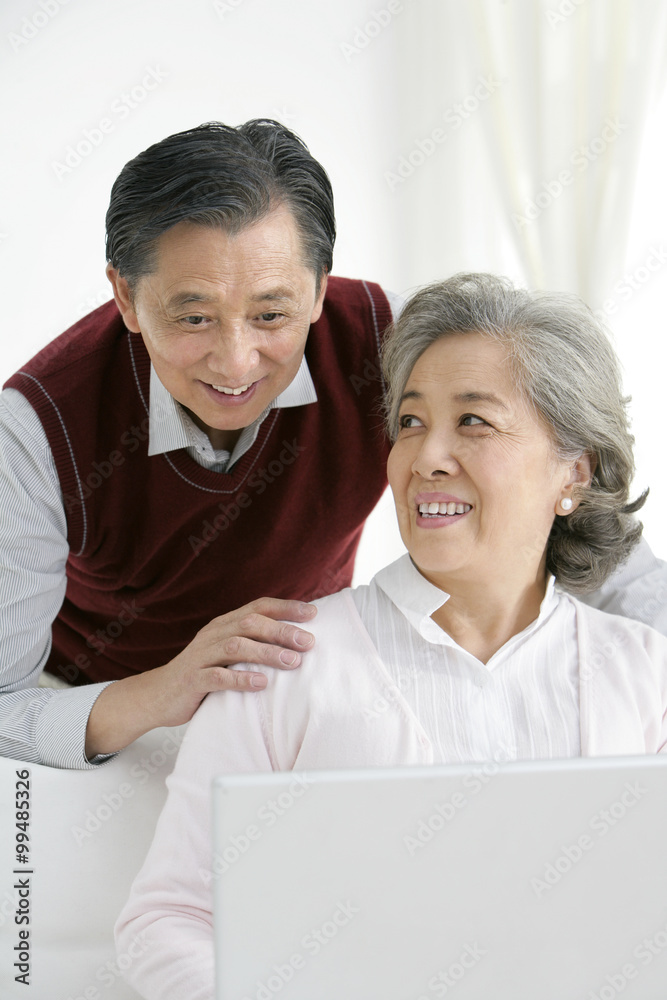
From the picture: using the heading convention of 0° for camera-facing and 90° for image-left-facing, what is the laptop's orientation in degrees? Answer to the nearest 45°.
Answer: approximately 180°

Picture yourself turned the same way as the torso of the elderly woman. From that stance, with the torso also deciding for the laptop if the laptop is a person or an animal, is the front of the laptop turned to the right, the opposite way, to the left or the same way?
the opposite way

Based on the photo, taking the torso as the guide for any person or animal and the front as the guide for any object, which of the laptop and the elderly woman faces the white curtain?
the laptop

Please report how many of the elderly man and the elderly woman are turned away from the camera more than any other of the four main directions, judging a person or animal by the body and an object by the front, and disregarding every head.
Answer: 0

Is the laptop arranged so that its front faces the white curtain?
yes

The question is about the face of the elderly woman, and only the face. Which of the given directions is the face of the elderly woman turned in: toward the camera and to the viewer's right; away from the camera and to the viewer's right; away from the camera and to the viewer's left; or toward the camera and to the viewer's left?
toward the camera and to the viewer's left

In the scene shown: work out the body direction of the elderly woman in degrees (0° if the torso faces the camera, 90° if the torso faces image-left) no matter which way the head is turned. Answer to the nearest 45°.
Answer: approximately 0°

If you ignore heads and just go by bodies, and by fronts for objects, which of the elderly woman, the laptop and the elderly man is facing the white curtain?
the laptop

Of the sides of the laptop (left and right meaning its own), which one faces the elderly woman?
front

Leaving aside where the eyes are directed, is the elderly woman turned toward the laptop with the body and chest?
yes

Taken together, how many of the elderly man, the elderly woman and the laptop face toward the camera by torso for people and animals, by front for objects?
2
